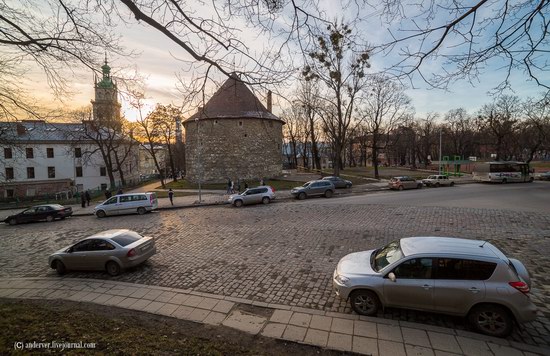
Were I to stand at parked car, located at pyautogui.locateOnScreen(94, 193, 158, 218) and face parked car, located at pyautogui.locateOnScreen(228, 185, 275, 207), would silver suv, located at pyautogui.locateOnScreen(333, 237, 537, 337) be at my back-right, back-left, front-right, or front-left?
front-right

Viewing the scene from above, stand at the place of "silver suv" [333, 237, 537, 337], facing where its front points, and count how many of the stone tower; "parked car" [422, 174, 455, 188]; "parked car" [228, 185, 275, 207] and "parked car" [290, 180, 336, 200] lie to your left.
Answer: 0

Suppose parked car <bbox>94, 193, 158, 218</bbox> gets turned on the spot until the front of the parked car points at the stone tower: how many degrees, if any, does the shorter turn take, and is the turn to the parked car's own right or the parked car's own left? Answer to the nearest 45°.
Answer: approximately 135° to the parked car's own right

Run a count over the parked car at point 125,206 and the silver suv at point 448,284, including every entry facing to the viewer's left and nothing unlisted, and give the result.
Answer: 2

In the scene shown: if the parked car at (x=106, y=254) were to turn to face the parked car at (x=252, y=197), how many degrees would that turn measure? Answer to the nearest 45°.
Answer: approximately 90° to its right

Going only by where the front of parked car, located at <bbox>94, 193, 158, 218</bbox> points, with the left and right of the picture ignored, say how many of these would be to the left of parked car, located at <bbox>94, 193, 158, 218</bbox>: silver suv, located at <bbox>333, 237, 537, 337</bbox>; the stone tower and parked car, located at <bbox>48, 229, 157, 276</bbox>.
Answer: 2

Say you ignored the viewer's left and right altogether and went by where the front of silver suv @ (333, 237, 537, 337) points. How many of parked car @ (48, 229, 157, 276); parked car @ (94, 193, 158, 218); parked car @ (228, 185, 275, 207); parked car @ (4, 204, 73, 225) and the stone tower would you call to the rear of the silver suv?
0

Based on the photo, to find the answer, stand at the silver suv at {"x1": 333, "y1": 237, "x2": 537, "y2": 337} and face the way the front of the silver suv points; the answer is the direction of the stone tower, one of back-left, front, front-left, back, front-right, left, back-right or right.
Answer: front-right

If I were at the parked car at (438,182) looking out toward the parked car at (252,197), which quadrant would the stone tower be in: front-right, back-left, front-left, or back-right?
front-right

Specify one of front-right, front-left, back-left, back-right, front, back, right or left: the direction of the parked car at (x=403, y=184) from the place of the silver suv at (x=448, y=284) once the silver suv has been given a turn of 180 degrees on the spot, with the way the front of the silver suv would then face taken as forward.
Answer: left

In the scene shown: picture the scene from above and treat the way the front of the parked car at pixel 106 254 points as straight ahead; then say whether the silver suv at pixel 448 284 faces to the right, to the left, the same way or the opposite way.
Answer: the same way

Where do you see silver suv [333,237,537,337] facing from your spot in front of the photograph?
facing to the left of the viewer

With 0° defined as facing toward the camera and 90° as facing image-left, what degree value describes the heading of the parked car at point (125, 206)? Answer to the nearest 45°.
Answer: approximately 90°

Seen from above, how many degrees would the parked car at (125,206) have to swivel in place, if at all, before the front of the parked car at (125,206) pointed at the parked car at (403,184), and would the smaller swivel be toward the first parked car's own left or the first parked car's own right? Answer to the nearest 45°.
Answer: approximately 180°

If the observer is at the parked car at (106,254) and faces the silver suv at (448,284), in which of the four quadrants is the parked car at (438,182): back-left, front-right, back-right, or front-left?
front-left

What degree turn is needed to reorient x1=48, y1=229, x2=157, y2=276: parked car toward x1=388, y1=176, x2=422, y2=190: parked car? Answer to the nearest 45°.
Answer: approximately 135° to its right

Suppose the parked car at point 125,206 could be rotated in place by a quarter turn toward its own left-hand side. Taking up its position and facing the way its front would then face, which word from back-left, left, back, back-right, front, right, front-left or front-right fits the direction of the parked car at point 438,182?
left

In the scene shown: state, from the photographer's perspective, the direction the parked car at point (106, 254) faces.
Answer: facing away from the viewer and to the left of the viewer
